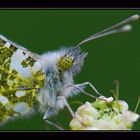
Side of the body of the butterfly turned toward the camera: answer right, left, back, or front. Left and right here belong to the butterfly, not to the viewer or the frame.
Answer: right
